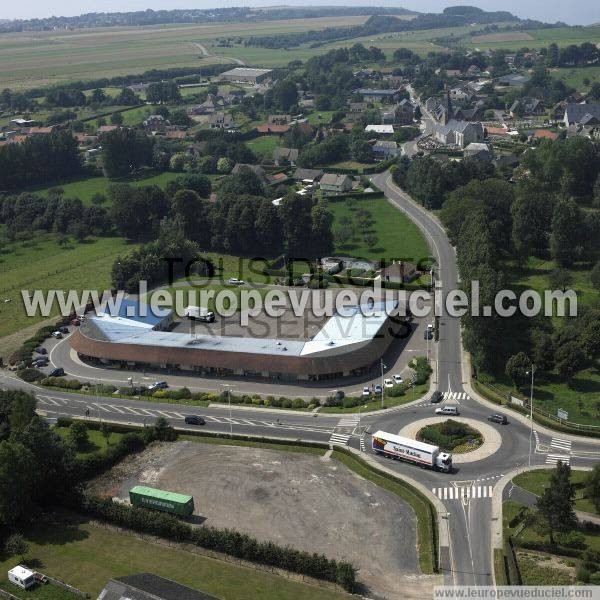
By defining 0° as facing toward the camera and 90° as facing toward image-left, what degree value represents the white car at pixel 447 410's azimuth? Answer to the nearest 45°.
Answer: approximately 90°

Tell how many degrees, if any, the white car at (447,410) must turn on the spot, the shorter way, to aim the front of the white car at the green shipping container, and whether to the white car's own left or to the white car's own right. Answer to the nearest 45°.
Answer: approximately 45° to the white car's own left

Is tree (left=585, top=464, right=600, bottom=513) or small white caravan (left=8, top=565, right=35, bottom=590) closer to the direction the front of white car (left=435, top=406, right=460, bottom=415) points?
the small white caravan

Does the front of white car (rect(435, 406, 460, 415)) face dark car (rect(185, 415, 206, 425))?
yes

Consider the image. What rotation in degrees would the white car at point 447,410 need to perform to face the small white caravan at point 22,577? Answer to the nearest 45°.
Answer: approximately 45° to its left

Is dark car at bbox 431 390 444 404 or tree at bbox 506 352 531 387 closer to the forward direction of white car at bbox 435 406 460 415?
the dark car

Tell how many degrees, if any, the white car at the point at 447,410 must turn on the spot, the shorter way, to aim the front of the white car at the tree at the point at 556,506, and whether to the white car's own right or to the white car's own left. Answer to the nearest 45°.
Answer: approximately 90° to the white car's own left

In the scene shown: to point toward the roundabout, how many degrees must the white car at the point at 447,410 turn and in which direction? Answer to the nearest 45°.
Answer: approximately 135° to its left

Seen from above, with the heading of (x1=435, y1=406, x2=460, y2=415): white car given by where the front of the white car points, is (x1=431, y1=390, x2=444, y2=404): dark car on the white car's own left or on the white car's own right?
on the white car's own right
